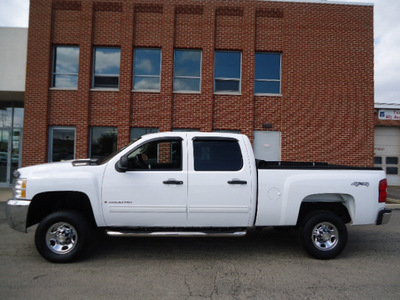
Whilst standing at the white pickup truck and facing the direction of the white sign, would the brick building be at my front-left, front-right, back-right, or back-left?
front-left

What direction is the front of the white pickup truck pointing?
to the viewer's left

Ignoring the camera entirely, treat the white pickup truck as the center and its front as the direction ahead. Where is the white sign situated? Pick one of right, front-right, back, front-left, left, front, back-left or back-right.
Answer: back-right

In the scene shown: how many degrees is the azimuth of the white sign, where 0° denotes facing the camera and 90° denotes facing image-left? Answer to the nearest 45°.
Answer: approximately 0°

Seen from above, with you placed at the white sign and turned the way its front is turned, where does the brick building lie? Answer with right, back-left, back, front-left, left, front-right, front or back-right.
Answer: front-right

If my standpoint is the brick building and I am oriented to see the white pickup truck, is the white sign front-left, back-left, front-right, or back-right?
back-left

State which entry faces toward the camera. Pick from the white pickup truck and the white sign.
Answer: the white sign

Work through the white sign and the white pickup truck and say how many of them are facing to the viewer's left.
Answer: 1

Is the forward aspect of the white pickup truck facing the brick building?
no

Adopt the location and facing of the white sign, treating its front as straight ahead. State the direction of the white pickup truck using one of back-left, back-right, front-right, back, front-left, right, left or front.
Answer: front
